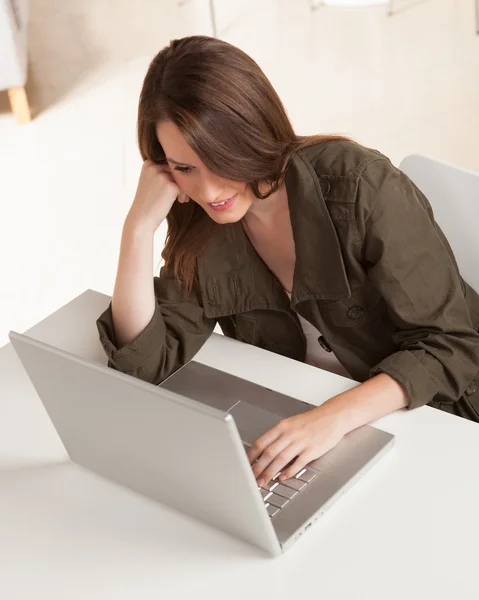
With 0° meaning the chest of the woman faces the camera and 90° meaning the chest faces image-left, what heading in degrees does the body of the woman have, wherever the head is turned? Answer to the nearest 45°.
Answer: approximately 45°

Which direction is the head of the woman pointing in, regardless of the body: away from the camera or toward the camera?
toward the camera

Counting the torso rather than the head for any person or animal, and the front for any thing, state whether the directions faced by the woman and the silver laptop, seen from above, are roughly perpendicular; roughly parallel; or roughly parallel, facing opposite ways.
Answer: roughly parallel, facing opposite ways

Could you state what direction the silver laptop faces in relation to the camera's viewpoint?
facing away from the viewer and to the right of the viewer

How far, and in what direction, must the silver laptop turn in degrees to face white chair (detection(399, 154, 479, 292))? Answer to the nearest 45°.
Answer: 0° — it already faces it
